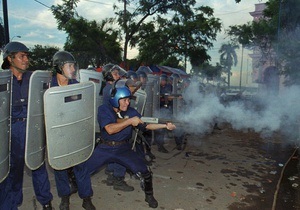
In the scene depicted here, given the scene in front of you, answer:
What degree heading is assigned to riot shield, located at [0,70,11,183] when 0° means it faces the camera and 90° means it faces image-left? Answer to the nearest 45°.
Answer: approximately 315°

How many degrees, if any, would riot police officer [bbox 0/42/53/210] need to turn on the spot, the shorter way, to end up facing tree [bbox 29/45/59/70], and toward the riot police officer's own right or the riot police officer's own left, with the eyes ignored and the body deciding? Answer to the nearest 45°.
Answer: approximately 135° to the riot police officer's own left

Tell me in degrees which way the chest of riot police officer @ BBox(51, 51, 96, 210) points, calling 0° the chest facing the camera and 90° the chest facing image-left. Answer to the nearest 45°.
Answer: approximately 315°

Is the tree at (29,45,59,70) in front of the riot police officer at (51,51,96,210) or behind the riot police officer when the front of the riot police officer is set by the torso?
behind

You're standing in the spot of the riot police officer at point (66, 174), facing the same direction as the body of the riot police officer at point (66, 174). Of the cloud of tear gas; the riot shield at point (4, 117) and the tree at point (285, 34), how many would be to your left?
2

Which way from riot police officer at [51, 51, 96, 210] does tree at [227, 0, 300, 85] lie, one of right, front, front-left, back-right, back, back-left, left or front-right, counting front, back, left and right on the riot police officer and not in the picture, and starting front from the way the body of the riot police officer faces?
left

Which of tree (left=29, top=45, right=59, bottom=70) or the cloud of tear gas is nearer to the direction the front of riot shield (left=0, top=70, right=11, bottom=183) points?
the cloud of tear gas

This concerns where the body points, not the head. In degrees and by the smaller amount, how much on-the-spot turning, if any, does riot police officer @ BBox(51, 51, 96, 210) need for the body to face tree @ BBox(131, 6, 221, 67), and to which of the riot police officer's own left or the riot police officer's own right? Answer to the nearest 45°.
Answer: approximately 90° to the riot police officer's own left

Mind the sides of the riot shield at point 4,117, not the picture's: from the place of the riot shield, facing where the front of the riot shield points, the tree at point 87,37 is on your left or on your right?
on your left

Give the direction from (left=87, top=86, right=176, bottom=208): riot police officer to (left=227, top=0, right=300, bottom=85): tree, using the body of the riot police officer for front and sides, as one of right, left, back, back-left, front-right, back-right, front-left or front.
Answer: left

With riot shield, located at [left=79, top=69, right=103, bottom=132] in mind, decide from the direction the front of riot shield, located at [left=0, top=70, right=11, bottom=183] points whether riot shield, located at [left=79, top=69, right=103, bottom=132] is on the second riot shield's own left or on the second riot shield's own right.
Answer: on the second riot shield's own left
